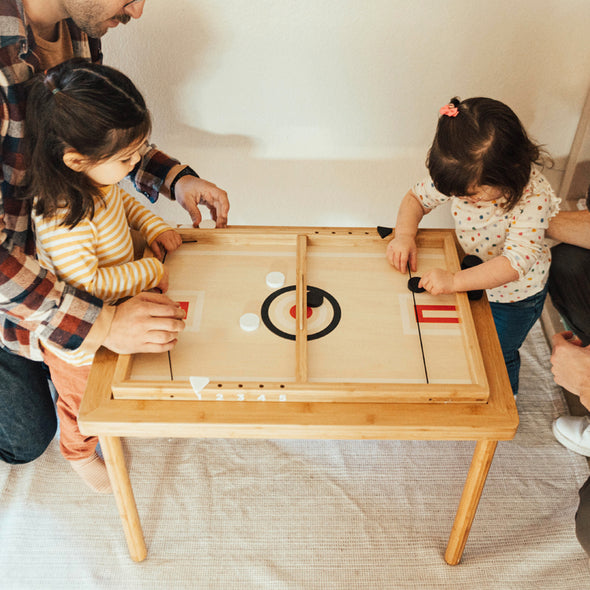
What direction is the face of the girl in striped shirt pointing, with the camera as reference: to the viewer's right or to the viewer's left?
to the viewer's right

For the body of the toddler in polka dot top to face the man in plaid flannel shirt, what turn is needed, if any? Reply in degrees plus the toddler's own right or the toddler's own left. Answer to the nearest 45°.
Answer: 0° — they already face them

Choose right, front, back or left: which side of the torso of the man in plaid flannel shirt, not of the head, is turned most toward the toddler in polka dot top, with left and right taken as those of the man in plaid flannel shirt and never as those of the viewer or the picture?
front

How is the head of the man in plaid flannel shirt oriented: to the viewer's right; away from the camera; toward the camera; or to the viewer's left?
to the viewer's right

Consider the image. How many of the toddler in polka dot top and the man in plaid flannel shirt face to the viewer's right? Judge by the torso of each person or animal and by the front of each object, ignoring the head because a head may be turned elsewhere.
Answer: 1

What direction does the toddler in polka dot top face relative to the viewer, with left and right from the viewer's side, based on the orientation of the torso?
facing the viewer and to the left of the viewer

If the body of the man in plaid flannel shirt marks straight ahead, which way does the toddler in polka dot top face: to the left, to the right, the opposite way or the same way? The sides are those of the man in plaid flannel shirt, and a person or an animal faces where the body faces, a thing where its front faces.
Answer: the opposite way

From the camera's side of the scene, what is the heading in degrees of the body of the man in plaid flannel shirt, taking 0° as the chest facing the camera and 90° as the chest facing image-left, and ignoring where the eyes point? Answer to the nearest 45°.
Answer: approximately 270°
